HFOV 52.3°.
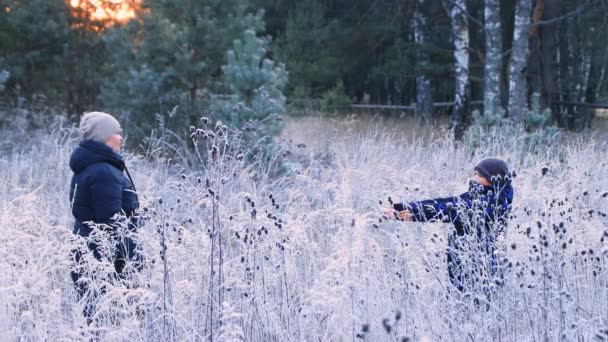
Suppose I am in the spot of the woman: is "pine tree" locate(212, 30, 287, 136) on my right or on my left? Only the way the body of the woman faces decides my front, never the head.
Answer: on my left

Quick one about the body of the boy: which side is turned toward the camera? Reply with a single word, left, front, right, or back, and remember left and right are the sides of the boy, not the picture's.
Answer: left

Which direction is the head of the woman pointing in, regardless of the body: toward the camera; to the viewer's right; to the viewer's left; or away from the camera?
to the viewer's right

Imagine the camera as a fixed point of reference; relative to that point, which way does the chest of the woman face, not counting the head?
to the viewer's right

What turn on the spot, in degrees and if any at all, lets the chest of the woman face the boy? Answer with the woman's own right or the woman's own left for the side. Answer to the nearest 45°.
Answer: approximately 45° to the woman's own right

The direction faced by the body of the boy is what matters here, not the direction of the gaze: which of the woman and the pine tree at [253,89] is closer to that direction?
the woman

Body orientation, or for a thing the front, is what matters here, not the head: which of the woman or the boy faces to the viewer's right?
the woman

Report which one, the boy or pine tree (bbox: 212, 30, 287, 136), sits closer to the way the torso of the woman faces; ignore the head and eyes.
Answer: the boy

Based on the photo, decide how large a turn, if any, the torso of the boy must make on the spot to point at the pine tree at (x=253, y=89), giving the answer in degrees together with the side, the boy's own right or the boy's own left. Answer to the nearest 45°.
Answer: approximately 45° to the boy's own right

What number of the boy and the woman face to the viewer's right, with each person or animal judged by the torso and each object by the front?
1
